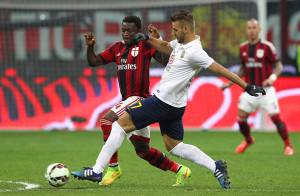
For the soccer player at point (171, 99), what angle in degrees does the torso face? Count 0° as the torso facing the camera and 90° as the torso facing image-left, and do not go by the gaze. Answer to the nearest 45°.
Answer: approximately 90°
